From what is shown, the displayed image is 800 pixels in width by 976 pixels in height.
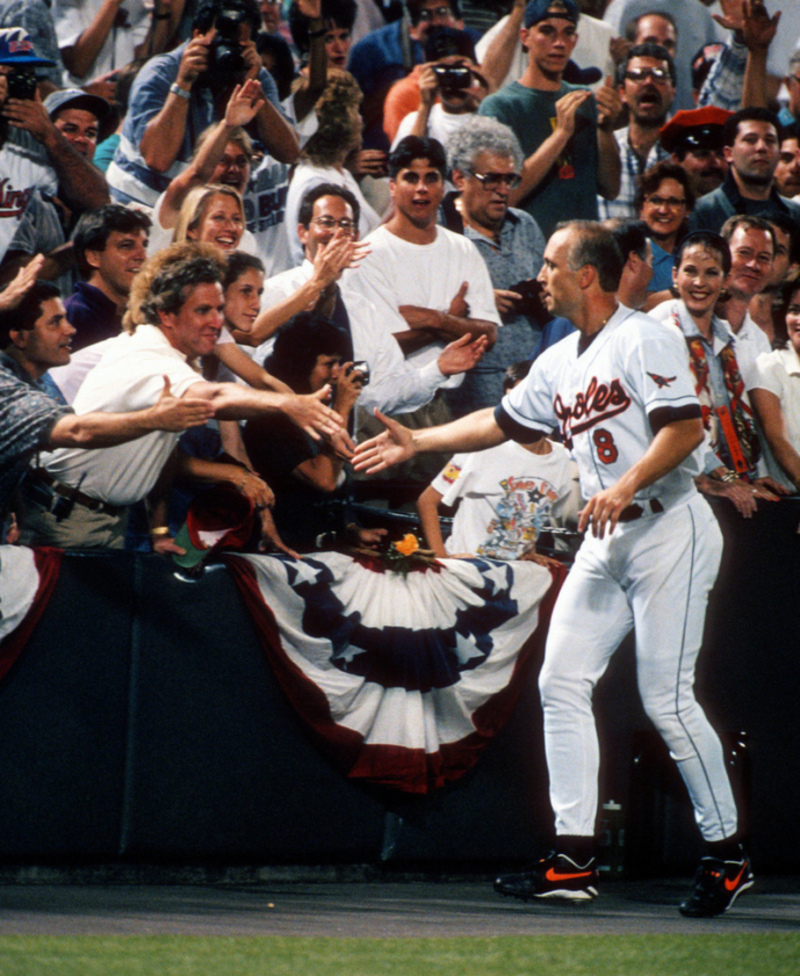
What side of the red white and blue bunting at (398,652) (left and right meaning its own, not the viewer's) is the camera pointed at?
front

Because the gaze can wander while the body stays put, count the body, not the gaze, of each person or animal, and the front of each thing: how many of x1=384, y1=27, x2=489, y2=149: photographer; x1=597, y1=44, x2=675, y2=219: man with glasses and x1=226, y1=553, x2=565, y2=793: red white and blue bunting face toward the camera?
3

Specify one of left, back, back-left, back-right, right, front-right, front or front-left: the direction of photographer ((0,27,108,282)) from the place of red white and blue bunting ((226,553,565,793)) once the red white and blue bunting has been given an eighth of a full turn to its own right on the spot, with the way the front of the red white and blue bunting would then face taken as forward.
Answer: right

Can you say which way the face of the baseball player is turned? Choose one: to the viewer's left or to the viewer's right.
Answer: to the viewer's left

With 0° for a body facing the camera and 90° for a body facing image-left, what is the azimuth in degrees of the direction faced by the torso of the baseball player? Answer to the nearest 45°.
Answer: approximately 45°

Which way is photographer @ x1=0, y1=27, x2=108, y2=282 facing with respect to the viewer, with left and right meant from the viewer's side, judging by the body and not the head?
facing the viewer and to the right of the viewer

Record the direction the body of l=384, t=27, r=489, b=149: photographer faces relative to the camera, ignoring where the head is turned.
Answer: toward the camera

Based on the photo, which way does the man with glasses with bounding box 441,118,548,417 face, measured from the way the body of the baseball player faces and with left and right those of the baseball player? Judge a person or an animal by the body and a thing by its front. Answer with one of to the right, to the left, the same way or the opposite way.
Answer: to the left

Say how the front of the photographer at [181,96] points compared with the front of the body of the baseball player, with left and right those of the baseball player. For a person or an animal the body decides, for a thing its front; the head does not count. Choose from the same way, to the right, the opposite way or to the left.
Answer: to the left

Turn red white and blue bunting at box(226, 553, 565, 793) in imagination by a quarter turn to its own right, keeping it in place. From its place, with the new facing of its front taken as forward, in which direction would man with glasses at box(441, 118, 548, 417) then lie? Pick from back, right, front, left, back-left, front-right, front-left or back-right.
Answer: right

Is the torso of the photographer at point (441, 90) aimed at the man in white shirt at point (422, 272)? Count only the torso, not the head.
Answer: yes
